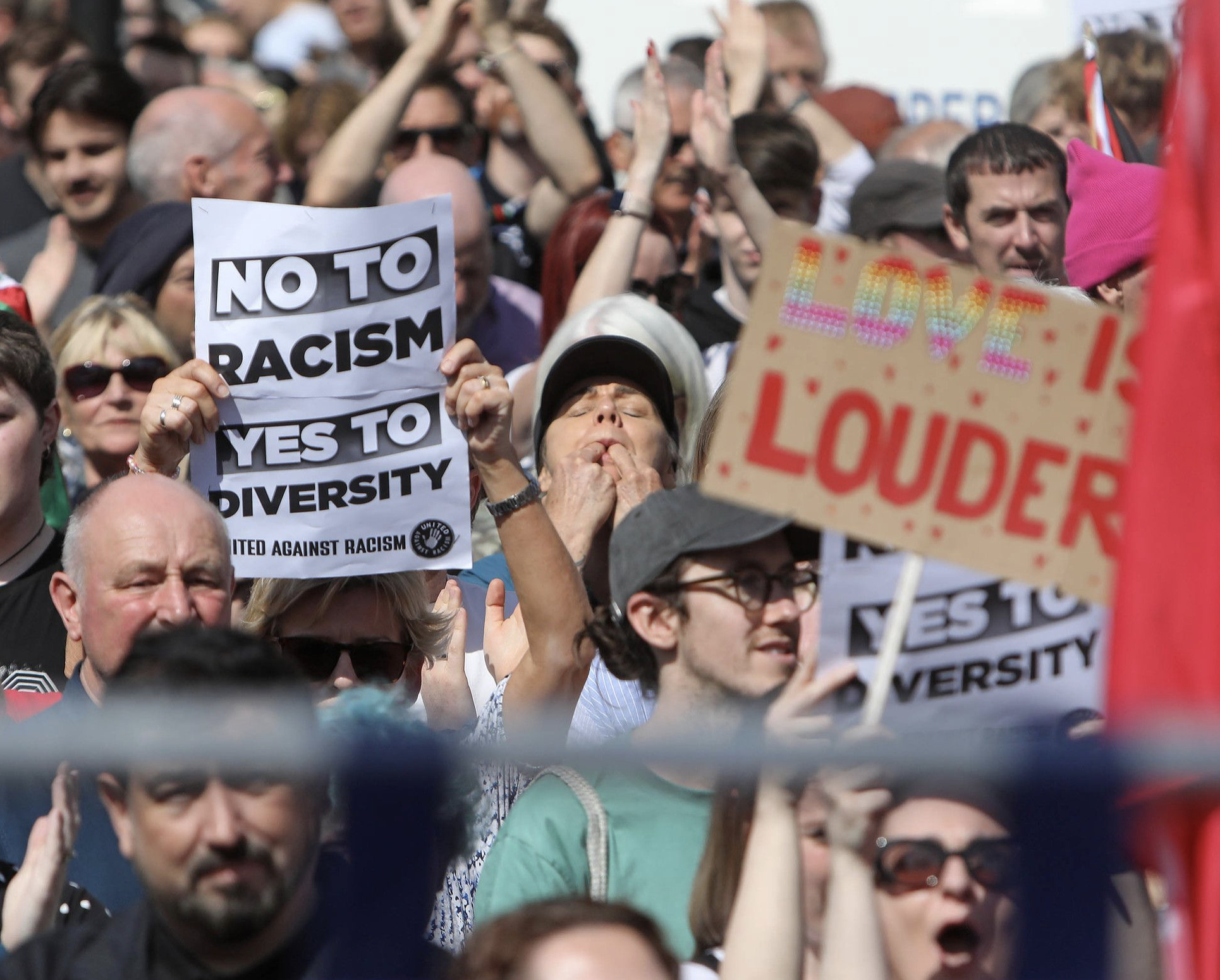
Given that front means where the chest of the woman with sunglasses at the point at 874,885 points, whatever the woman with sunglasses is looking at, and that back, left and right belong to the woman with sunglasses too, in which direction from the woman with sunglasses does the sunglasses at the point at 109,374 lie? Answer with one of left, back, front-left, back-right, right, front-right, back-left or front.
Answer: back

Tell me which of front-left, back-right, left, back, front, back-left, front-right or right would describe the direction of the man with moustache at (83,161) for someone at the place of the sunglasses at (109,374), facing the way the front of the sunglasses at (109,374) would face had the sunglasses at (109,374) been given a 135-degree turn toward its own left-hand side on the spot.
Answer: front-left

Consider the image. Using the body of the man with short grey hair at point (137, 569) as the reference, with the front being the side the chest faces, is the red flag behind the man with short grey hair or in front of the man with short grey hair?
in front

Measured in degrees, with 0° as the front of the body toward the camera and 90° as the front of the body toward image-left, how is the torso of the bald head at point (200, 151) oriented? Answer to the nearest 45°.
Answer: approximately 270°

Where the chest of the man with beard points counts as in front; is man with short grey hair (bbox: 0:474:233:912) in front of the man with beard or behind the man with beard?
behind

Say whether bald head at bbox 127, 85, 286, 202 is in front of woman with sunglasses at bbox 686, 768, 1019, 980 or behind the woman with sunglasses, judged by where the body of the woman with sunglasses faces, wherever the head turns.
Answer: behind

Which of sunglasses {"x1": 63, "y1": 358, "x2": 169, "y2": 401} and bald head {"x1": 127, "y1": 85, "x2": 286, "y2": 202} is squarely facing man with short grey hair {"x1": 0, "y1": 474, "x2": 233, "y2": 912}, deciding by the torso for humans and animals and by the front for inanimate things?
the sunglasses

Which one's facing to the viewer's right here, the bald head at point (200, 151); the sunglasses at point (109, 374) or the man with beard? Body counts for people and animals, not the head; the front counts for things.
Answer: the bald head

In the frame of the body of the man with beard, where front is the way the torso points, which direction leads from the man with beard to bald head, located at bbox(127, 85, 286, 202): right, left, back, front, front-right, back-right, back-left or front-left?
back

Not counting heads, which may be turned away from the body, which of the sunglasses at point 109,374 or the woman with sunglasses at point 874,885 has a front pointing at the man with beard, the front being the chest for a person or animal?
the sunglasses
